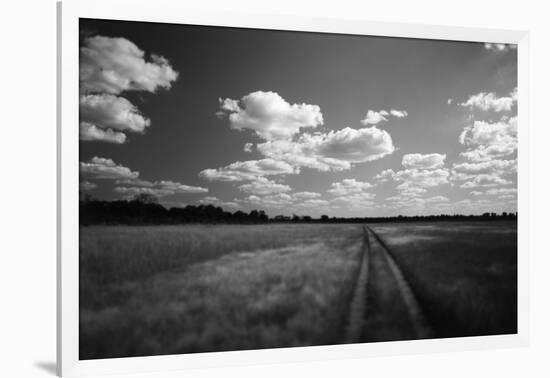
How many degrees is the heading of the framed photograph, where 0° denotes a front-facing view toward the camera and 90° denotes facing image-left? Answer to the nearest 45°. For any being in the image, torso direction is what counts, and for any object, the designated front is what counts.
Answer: approximately 315°
